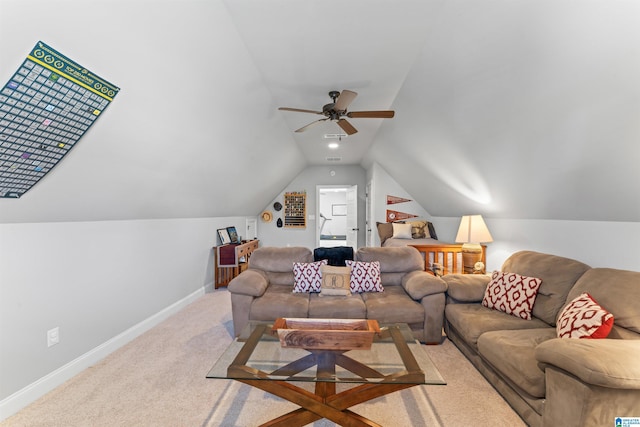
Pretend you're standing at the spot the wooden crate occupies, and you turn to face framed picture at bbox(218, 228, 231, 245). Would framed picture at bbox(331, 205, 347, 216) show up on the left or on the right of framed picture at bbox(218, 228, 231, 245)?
right

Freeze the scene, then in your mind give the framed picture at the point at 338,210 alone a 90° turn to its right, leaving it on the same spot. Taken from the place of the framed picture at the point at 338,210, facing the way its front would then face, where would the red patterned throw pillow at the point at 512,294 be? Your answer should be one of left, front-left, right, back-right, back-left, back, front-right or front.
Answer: left

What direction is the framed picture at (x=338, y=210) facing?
toward the camera

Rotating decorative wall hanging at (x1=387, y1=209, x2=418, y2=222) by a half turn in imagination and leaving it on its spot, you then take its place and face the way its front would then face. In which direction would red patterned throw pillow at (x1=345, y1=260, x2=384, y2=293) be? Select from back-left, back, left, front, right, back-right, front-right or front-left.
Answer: back

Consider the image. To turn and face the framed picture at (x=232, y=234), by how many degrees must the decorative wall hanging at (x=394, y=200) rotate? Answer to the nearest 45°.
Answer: approximately 45° to its right

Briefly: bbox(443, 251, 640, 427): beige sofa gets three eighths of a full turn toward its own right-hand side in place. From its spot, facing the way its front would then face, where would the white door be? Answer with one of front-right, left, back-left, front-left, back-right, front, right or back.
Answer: front-left

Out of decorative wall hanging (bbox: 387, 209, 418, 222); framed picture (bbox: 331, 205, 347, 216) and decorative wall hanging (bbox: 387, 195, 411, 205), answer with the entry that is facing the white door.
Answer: the framed picture

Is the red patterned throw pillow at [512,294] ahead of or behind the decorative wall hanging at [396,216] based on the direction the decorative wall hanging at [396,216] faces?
ahead

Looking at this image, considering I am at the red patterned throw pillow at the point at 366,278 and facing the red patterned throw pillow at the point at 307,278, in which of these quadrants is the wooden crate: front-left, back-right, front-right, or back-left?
front-left

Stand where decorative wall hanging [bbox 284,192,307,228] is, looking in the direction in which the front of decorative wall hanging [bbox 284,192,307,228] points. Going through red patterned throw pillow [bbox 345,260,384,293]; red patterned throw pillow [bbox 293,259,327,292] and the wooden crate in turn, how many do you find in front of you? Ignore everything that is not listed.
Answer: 3

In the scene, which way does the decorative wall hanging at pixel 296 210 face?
toward the camera

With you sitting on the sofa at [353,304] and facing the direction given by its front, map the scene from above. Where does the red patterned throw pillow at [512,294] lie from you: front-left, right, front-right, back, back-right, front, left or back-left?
left

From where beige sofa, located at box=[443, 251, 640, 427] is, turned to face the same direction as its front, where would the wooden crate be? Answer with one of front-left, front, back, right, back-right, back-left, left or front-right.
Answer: front

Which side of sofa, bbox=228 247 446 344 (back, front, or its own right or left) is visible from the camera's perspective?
front
